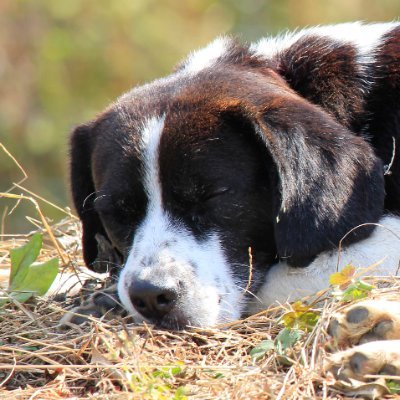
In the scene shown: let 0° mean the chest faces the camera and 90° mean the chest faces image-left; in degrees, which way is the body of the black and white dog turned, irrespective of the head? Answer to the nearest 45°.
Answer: approximately 45°

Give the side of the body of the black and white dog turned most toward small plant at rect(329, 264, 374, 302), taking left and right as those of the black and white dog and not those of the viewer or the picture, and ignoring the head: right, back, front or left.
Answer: left

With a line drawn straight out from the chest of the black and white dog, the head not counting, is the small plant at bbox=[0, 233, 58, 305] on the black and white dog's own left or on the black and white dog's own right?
on the black and white dog's own right

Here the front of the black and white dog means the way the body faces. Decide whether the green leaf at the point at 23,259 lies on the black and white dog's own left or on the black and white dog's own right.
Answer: on the black and white dog's own right
